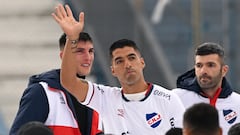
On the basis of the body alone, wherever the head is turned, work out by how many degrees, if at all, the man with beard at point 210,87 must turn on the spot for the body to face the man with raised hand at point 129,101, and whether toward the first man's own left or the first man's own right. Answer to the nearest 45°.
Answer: approximately 45° to the first man's own right

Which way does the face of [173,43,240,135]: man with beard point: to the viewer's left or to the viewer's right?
to the viewer's left

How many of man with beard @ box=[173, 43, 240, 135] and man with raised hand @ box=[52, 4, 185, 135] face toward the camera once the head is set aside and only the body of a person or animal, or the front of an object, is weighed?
2

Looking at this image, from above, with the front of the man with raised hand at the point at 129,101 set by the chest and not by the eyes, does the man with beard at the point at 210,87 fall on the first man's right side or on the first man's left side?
on the first man's left side

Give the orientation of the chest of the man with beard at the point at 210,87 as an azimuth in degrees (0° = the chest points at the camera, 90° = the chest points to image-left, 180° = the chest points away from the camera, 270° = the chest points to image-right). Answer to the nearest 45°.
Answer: approximately 0°

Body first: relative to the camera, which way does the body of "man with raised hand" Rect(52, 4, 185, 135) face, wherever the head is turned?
toward the camera
